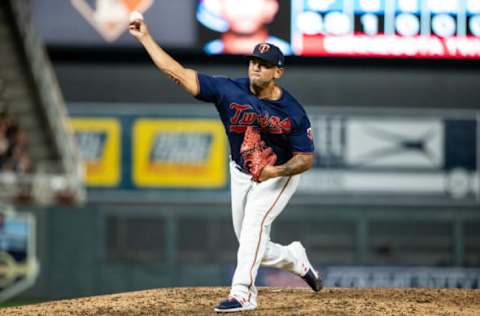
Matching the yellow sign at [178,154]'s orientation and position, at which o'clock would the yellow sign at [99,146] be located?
the yellow sign at [99,146] is roughly at 3 o'clock from the yellow sign at [178,154].

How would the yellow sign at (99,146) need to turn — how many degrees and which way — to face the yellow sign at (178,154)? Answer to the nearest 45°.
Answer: approximately 90° to its left

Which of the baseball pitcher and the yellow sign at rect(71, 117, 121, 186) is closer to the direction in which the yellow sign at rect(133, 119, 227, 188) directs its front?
the baseball pitcher

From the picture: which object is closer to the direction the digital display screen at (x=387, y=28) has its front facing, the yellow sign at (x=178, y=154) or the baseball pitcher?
the baseball pitcher

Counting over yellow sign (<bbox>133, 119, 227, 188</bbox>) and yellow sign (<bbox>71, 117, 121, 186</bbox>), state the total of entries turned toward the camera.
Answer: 2

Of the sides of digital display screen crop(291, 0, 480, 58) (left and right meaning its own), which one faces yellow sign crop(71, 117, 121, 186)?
right

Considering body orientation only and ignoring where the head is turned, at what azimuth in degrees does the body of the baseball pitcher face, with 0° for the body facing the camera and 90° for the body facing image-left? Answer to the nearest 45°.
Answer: approximately 45°

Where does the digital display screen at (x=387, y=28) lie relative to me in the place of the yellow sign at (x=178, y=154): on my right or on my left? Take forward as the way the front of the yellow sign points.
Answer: on my left

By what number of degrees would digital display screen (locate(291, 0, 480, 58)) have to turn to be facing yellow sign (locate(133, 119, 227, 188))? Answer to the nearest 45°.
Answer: approximately 90° to its right
